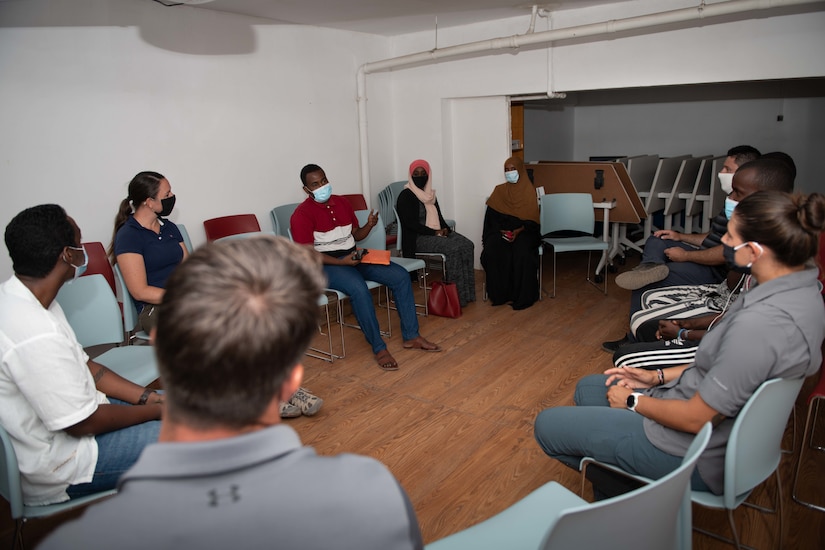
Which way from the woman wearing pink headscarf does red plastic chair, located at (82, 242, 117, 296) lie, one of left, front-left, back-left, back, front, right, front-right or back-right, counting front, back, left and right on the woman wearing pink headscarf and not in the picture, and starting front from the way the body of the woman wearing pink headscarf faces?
right

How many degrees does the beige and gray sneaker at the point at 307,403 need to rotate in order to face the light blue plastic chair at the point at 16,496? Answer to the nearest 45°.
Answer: approximately 90° to its right

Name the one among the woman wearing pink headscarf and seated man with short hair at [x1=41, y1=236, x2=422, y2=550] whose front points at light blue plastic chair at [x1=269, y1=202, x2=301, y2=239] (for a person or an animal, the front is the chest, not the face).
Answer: the seated man with short hair

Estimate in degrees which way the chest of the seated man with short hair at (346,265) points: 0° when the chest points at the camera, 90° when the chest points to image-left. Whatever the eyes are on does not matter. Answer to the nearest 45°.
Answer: approximately 315°

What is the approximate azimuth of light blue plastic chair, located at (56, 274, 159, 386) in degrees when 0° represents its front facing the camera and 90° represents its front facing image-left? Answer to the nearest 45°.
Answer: approximately 315°

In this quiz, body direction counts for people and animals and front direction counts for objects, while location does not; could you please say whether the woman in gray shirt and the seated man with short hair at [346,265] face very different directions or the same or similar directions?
very different directions

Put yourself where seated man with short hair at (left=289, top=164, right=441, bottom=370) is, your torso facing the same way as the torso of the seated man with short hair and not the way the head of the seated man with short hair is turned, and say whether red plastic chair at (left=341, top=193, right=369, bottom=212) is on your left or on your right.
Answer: on your left

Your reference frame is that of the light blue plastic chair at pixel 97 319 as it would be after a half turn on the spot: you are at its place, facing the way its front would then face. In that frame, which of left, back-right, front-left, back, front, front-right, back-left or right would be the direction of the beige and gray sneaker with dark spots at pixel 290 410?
back-right

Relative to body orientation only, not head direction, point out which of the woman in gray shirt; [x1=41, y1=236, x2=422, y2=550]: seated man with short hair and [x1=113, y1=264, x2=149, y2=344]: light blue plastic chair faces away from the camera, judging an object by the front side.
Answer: the seated man with short hair

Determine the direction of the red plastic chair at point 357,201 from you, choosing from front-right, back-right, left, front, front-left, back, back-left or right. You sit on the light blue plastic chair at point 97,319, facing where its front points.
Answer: left

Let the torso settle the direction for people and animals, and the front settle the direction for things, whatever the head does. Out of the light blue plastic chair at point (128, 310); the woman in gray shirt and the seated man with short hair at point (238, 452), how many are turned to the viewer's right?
1

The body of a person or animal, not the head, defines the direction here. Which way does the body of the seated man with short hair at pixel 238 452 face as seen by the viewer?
away from the camera

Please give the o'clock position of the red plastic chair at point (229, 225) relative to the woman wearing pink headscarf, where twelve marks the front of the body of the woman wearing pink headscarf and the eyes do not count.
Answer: The red plastic chair is roughly at 4 o'clock from the woman wearing pink headscarf.

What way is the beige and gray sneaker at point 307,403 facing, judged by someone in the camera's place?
facing the viewer and to the right of the viewer
